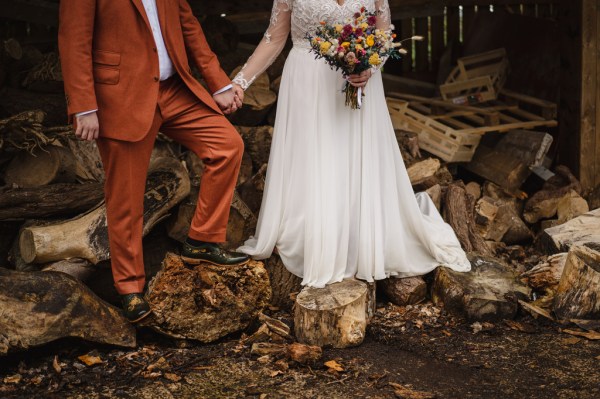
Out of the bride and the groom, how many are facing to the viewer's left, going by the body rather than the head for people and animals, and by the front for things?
0

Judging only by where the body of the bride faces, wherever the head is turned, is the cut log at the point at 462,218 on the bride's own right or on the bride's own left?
on the bride's own left

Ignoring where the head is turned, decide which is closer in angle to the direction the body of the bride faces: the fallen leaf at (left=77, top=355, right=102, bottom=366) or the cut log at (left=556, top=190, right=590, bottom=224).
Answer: the fallen leaf

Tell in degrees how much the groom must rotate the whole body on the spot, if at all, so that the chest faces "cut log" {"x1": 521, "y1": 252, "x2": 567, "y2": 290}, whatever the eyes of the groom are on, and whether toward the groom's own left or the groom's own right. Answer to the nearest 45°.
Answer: approximately 45° to the groom's own left

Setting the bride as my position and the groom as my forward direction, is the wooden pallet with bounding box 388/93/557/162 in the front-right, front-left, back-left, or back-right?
back-right

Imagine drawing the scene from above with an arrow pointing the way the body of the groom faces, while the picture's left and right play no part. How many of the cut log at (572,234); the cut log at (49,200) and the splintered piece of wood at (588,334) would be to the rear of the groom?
1

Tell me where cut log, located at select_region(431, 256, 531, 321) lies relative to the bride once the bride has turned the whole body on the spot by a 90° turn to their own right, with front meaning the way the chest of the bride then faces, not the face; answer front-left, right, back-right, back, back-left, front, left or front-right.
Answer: back

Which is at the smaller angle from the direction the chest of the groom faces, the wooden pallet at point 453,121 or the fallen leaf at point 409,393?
the fallen leaf

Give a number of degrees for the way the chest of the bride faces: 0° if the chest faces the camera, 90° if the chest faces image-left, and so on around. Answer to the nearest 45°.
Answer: approximately 0°
